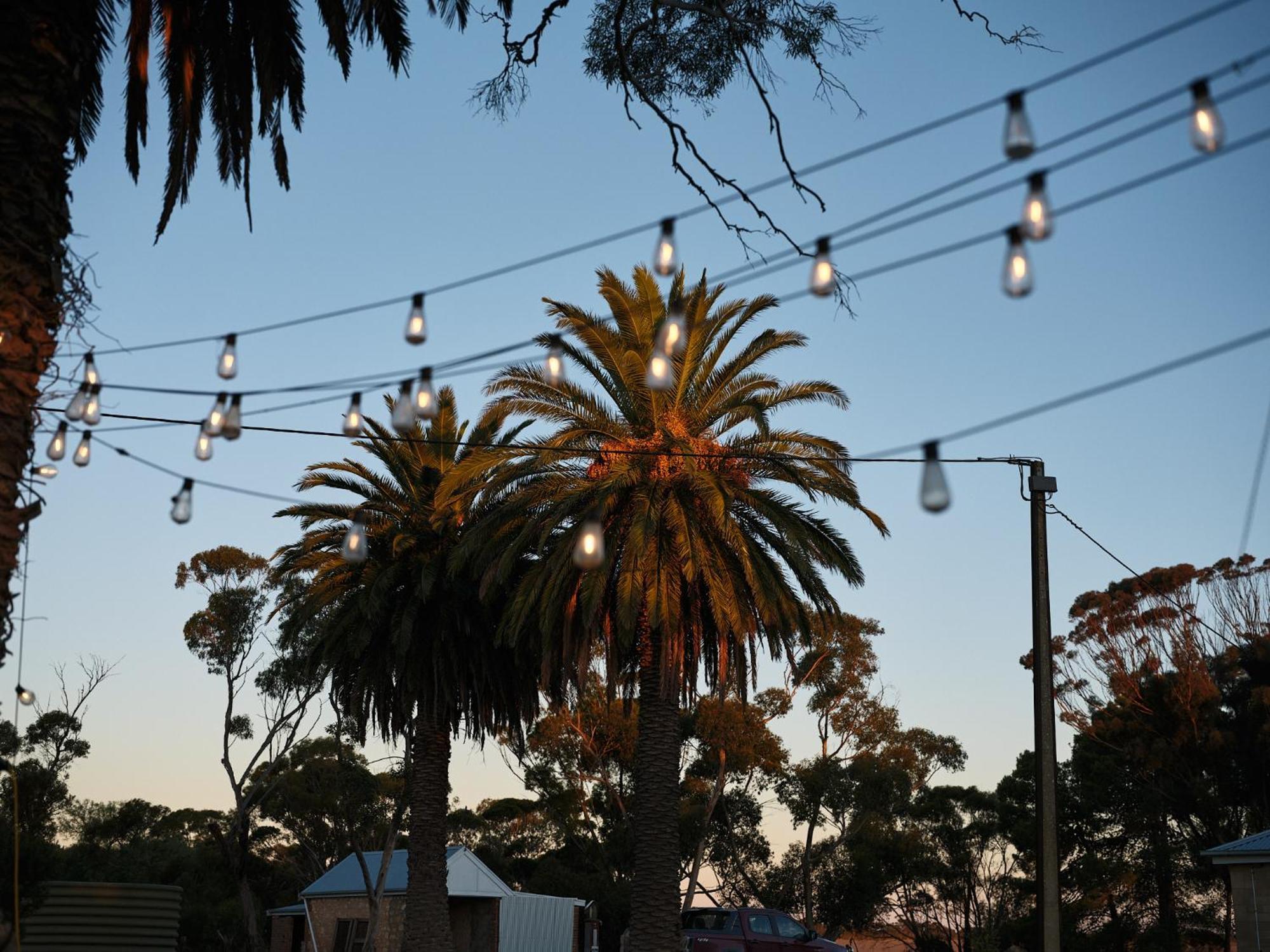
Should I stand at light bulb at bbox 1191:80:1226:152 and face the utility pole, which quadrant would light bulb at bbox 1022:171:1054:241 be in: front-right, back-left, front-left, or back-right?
front-left

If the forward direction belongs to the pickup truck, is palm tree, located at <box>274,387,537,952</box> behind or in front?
behind

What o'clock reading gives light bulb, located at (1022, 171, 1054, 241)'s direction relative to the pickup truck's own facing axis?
The light bulb is roughly at 3 o'clock from the pickup truck.

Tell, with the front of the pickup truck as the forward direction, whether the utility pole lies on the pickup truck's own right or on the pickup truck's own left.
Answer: on the pickup truck's own right

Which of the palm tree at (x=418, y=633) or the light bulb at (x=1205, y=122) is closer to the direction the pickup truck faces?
the light bulb

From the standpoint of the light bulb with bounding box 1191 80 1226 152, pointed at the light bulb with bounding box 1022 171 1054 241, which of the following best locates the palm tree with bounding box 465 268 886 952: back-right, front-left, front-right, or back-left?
front-right

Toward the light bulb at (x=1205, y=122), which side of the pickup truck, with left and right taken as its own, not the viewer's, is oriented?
right

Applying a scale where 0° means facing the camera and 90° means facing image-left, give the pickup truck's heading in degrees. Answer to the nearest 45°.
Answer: approximately 270°

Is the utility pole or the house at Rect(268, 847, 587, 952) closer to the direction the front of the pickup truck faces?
the utility pole

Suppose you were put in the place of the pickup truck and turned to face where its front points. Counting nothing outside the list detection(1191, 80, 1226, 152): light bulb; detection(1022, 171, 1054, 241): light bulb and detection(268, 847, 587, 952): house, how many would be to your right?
2

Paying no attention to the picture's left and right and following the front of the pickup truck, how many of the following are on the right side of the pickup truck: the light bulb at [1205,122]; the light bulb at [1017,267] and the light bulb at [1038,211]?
3
